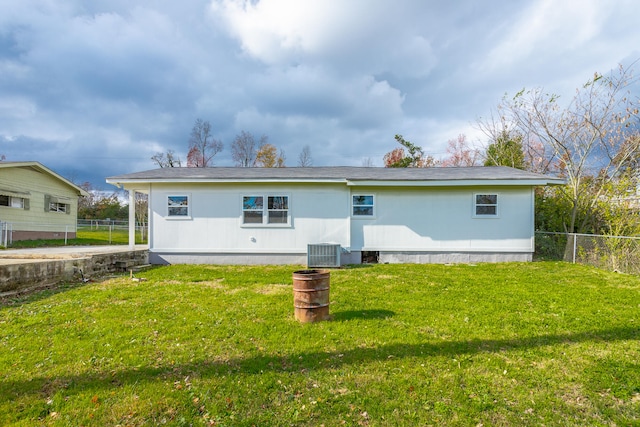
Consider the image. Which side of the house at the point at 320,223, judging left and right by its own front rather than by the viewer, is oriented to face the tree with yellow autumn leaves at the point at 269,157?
front

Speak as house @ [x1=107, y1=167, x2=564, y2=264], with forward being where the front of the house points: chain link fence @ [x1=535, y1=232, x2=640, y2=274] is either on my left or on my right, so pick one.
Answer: on my right

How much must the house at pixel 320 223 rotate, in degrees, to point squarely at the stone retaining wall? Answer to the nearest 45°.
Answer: approximately 135° to its left

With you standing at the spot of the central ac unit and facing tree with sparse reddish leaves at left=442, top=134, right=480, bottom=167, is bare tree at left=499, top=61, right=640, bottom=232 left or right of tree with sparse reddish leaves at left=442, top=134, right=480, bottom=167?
right

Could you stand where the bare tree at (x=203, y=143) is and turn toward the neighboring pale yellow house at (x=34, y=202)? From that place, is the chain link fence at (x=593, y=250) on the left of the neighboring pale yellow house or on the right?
left

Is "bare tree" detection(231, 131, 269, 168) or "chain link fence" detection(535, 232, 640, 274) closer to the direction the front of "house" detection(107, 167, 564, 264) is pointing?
the bare tree

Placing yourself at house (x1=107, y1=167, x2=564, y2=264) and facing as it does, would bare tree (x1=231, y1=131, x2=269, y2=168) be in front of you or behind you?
in front

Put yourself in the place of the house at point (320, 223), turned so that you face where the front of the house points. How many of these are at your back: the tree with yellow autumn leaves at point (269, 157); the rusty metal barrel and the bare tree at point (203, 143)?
1

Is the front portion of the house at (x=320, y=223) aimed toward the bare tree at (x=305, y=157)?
yes

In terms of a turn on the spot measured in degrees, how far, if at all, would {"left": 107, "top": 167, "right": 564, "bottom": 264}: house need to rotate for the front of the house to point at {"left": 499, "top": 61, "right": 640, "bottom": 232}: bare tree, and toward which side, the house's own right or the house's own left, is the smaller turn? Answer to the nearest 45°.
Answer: approximately 90° to the house's own right

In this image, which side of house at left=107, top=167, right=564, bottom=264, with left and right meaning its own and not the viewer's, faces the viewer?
back

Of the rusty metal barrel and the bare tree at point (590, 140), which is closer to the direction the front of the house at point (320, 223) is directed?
the bare tree

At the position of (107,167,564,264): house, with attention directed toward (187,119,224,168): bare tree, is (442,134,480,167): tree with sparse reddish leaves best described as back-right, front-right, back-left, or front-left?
front-right

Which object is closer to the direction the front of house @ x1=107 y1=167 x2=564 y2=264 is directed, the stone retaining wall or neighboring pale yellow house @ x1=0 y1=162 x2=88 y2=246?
the neighboring pale yellow house

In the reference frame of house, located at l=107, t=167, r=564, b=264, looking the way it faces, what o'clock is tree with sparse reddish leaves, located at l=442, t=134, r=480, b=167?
The tree with sparse reddish leaves is roughly at 1 o'clock from the house.
